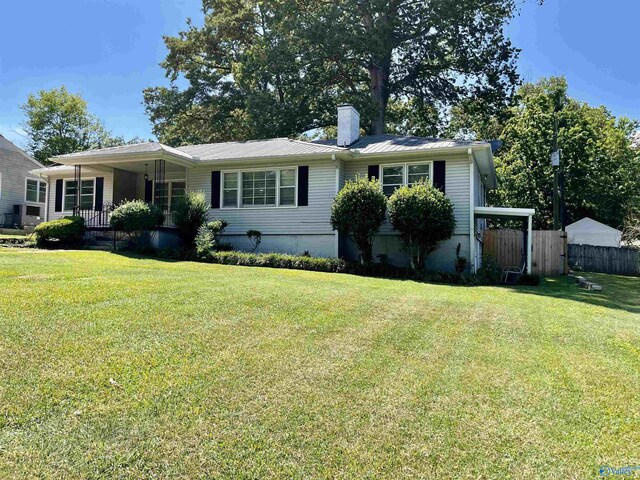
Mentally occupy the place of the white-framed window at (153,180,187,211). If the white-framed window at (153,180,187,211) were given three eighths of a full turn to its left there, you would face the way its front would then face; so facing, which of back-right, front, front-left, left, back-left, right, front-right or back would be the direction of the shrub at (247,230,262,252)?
right

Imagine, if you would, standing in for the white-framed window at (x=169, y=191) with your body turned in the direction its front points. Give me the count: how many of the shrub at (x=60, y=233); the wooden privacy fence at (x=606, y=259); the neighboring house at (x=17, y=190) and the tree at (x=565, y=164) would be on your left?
2

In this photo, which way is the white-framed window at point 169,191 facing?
toward the camera

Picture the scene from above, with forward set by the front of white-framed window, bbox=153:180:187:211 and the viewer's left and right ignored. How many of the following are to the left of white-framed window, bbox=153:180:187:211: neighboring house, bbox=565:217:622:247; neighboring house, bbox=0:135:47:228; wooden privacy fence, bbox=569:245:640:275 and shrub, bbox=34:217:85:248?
2

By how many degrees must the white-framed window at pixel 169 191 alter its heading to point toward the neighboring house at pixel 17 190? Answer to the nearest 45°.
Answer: approximately 135° to its right

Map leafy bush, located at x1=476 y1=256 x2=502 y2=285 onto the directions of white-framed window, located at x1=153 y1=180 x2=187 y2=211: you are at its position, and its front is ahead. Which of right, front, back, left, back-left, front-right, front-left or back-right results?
front-left

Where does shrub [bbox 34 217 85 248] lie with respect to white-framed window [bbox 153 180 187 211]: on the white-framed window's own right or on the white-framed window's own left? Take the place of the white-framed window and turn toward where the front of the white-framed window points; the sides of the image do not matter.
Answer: on the white-framed window's own right

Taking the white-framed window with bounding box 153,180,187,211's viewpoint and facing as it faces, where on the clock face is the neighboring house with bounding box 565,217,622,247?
The neighboring house is roughly at 9 o'clock from the white-framed window.

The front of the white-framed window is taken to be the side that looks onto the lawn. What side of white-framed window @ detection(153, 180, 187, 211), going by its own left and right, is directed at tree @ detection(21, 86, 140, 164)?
back

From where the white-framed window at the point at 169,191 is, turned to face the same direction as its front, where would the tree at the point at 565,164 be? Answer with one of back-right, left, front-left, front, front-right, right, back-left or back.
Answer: left

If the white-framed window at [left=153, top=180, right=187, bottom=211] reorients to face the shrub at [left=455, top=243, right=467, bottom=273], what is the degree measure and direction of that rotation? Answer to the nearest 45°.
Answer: approximately 45° to its left

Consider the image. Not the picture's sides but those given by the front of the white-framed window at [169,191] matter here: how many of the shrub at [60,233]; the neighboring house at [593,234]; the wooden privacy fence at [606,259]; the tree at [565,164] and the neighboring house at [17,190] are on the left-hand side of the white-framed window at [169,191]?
3

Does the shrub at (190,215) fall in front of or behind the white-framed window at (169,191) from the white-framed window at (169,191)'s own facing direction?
in front

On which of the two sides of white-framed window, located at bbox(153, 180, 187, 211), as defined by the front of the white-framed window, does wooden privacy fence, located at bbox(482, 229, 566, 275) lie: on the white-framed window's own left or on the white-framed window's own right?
on the white-framed window's own left

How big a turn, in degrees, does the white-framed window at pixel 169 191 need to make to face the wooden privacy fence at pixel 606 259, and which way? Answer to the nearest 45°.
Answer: approximately 90° to its left

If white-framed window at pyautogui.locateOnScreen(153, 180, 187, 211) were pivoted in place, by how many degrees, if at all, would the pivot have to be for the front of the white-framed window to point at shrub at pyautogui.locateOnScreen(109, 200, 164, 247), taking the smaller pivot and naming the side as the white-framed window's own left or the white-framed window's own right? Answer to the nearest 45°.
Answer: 0° — it already faces it

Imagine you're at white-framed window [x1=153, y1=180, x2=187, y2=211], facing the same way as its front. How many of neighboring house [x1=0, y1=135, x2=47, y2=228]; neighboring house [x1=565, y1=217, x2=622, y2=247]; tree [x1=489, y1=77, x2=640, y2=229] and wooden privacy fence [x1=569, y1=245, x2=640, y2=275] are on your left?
3

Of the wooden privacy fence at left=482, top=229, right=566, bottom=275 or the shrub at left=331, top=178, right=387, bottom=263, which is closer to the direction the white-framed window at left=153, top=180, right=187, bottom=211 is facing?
the shrub
